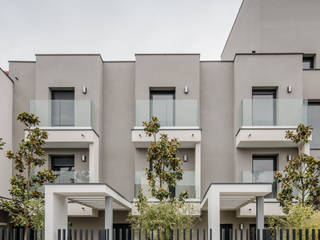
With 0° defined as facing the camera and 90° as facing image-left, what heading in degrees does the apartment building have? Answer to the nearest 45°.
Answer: approximately 0°

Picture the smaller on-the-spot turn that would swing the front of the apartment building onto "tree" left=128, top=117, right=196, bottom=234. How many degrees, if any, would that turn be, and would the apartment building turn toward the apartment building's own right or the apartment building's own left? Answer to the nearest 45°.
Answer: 0° — it already faces it

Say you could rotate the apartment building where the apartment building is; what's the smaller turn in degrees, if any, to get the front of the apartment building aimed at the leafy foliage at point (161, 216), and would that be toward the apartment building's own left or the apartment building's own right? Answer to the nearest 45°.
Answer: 0° — it already faces it
